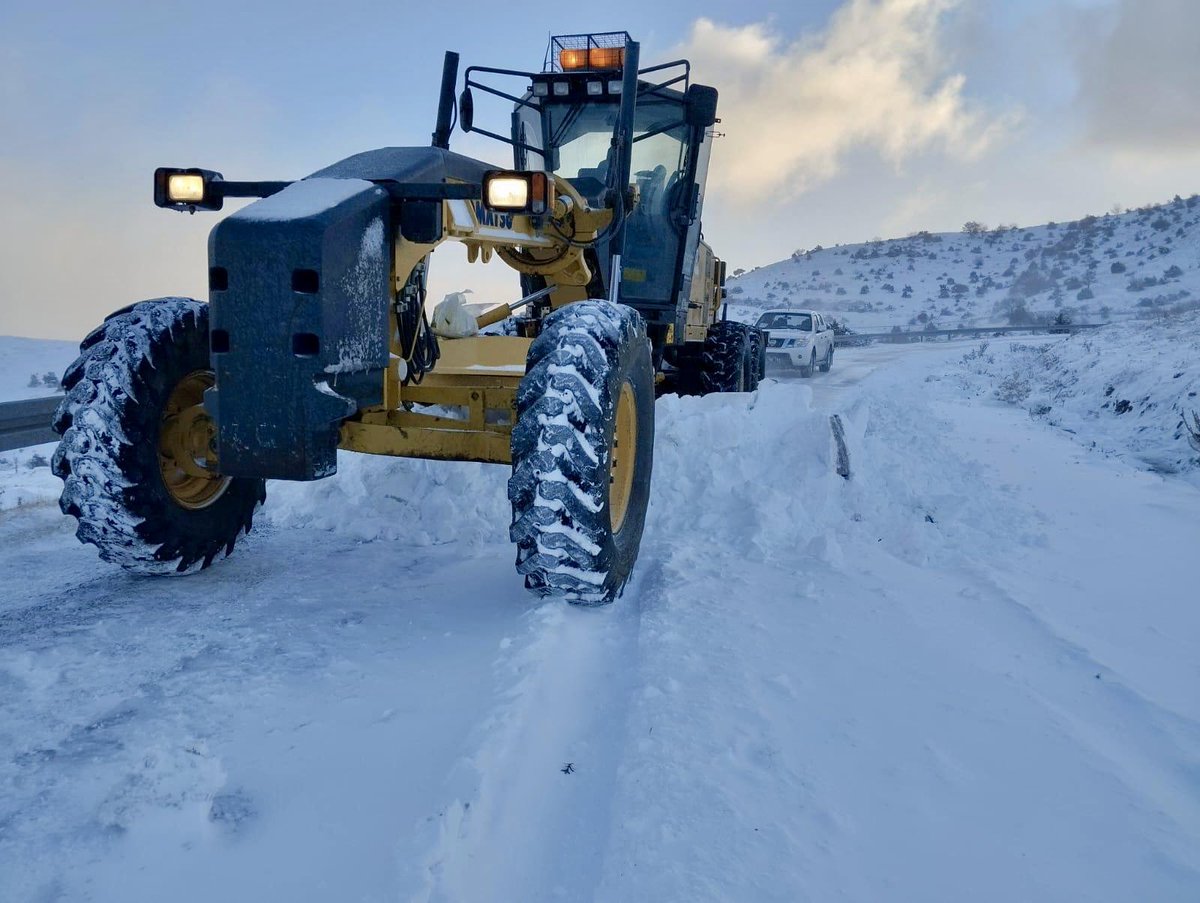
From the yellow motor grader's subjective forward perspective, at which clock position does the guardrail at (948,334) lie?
The guardrail is roughly at 6 o'clock from the yellow motor grader.

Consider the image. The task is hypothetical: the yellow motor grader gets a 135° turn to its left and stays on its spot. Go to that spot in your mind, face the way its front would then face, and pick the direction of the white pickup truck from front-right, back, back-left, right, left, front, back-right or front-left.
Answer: front-left

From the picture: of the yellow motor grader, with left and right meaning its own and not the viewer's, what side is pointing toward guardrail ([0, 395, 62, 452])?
right

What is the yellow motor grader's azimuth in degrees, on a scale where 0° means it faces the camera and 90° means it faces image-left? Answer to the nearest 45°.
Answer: approximately 45°
